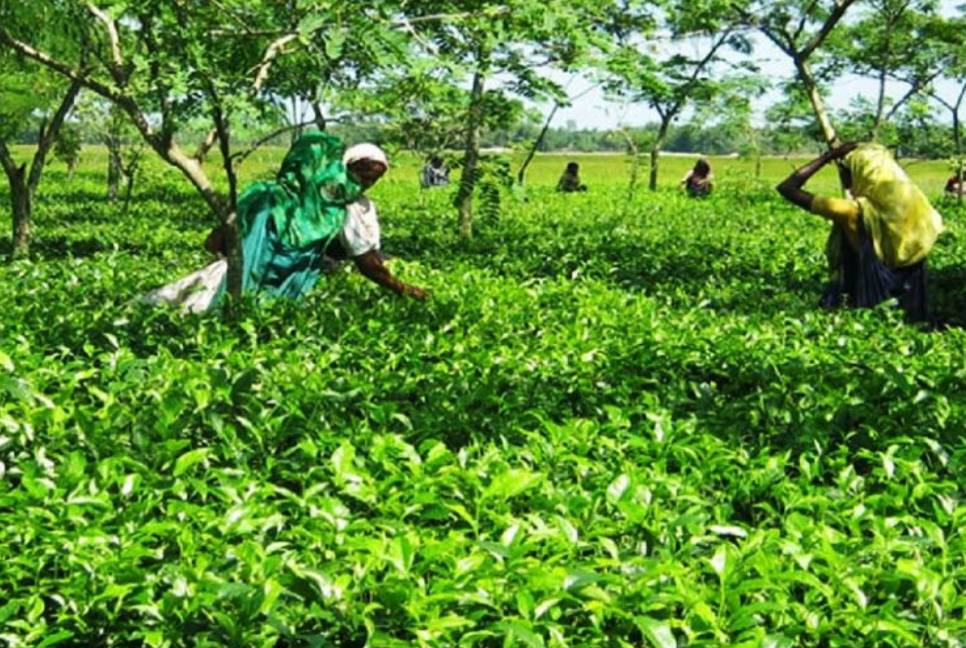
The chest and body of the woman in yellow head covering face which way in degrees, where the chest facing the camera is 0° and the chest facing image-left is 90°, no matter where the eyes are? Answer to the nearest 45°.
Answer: approximately 90°

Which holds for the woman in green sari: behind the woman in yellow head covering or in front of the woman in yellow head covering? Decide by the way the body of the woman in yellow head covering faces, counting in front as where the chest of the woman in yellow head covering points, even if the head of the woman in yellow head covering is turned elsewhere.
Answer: in front

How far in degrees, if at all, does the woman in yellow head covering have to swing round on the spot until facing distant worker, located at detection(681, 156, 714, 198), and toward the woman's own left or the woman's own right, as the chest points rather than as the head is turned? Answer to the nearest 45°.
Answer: approximately 90° to the woman's own right

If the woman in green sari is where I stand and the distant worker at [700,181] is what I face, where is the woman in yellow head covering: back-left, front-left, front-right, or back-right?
front-right

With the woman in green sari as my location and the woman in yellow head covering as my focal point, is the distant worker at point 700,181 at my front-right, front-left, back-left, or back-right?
front-left

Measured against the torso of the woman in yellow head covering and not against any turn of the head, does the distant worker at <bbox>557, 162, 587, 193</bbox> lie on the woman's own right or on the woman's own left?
on the woman's own right

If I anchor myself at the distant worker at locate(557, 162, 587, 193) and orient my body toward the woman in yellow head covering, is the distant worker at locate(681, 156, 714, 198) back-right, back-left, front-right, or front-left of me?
front-left
